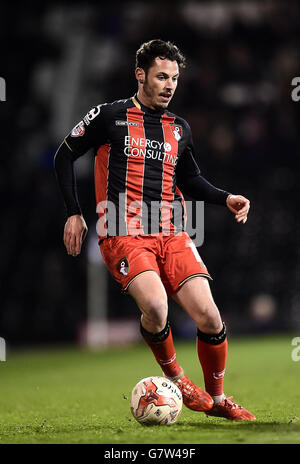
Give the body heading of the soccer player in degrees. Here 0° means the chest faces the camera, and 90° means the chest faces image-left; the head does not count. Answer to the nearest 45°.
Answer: approximately 315°
